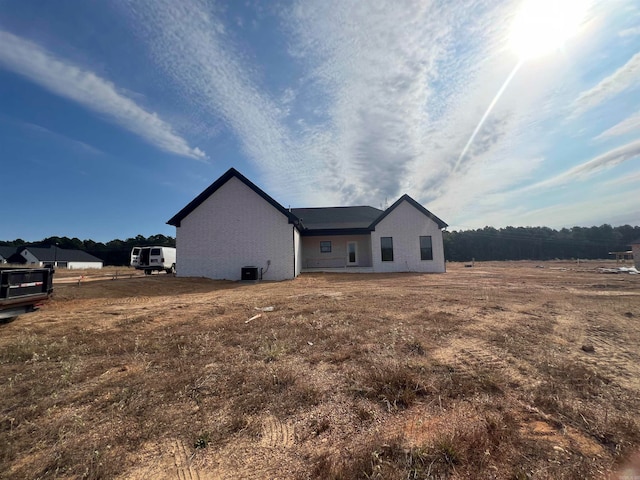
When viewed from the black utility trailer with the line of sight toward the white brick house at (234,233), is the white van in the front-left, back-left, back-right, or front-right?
front-left

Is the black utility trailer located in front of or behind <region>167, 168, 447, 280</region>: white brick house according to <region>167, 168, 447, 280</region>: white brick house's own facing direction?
behind

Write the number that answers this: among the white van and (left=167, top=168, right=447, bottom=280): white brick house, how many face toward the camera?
0

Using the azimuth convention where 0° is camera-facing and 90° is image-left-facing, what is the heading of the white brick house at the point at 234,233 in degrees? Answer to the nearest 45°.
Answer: approximately 180°

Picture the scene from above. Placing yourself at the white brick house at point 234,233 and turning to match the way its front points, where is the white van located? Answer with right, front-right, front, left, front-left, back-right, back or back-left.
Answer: front-left

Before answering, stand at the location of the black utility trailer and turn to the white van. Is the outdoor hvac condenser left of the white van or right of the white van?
right
